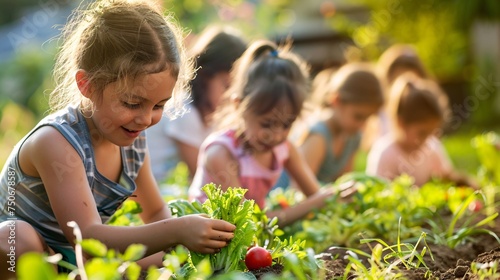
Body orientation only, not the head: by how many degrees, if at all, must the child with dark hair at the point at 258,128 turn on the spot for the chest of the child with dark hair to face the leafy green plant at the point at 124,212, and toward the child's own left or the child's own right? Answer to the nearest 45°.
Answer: approximately 90° to the child's own right

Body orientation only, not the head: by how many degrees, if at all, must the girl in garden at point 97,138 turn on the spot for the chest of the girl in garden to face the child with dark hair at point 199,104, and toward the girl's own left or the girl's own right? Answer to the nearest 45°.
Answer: approximately 135° to the girl's own left

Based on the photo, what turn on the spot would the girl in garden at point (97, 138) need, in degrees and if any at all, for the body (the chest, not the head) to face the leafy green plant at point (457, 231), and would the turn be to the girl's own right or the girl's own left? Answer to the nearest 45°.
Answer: approximately 45° to the girl's own left

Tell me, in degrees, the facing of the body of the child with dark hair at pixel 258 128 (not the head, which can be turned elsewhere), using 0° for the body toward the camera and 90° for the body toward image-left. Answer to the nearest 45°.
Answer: approximately 315°

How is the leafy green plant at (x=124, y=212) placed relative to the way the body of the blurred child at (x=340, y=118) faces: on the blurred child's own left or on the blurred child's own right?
on the blurred child's own right

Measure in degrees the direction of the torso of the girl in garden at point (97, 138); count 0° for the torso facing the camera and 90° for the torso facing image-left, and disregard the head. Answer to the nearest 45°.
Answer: approximately 315°

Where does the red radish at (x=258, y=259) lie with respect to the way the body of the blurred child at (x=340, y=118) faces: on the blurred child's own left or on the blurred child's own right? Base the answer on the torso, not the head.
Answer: on the blurred child's own right

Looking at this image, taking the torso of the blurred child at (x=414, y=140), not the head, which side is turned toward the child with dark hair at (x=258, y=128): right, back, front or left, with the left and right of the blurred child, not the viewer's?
right
